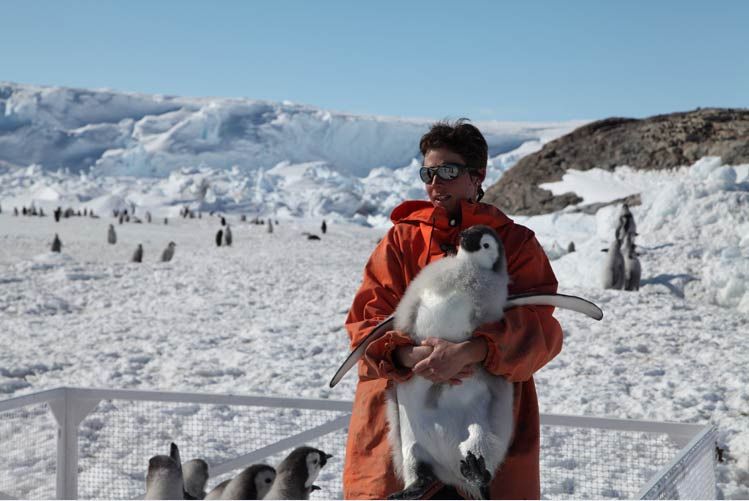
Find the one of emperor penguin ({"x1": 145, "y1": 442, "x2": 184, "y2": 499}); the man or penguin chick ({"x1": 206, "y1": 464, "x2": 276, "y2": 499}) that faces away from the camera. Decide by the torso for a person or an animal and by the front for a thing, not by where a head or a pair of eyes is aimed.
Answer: the emperor penguin

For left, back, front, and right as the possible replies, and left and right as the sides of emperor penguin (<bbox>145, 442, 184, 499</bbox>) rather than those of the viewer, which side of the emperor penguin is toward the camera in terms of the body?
back

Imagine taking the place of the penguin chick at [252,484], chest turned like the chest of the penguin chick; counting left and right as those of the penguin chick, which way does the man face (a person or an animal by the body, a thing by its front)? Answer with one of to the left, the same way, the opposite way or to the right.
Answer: to the right

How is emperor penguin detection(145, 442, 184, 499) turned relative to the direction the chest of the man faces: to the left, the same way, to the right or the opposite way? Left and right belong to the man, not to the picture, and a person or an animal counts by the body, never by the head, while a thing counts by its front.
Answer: the opposite way
